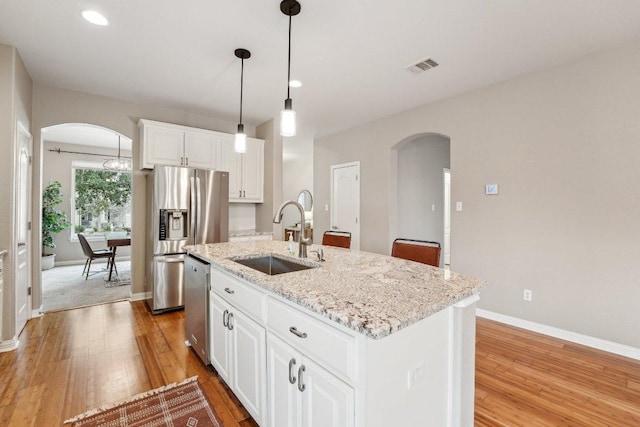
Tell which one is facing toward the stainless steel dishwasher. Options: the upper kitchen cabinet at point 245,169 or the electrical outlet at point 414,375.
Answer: the upper kitchen cabinet

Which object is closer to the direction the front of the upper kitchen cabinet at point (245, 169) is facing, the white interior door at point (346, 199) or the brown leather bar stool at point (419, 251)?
the brown leather bar stool

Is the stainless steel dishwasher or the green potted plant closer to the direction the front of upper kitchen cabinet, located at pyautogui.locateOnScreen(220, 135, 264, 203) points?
the stainless steel dishwasher

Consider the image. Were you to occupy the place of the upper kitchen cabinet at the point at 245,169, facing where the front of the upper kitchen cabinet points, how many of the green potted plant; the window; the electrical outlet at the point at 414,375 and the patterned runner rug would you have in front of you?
2

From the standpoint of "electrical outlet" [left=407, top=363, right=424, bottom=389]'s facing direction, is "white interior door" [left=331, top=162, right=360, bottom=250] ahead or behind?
behind

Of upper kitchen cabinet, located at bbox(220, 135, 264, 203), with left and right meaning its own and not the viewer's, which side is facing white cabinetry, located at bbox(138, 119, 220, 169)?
right

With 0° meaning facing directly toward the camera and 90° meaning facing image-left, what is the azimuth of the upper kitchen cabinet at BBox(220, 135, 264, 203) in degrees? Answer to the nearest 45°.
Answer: approximately 0°

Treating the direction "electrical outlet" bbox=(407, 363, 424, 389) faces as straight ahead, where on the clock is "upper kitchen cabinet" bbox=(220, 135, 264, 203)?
The upper kitchen cabinet is roughly at 6 o'clock from the electrical outlet.

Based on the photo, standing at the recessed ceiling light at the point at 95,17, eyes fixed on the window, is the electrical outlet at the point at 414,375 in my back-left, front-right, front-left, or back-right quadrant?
back-right

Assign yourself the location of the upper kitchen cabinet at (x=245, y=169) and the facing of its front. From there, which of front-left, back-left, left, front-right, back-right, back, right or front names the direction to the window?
back-right

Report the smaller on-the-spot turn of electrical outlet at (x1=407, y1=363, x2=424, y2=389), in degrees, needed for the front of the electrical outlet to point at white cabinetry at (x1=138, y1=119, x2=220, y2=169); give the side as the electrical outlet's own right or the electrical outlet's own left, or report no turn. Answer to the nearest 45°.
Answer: approximately 180°

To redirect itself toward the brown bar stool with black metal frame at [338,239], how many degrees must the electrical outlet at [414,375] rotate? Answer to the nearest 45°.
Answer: approximately 180°
